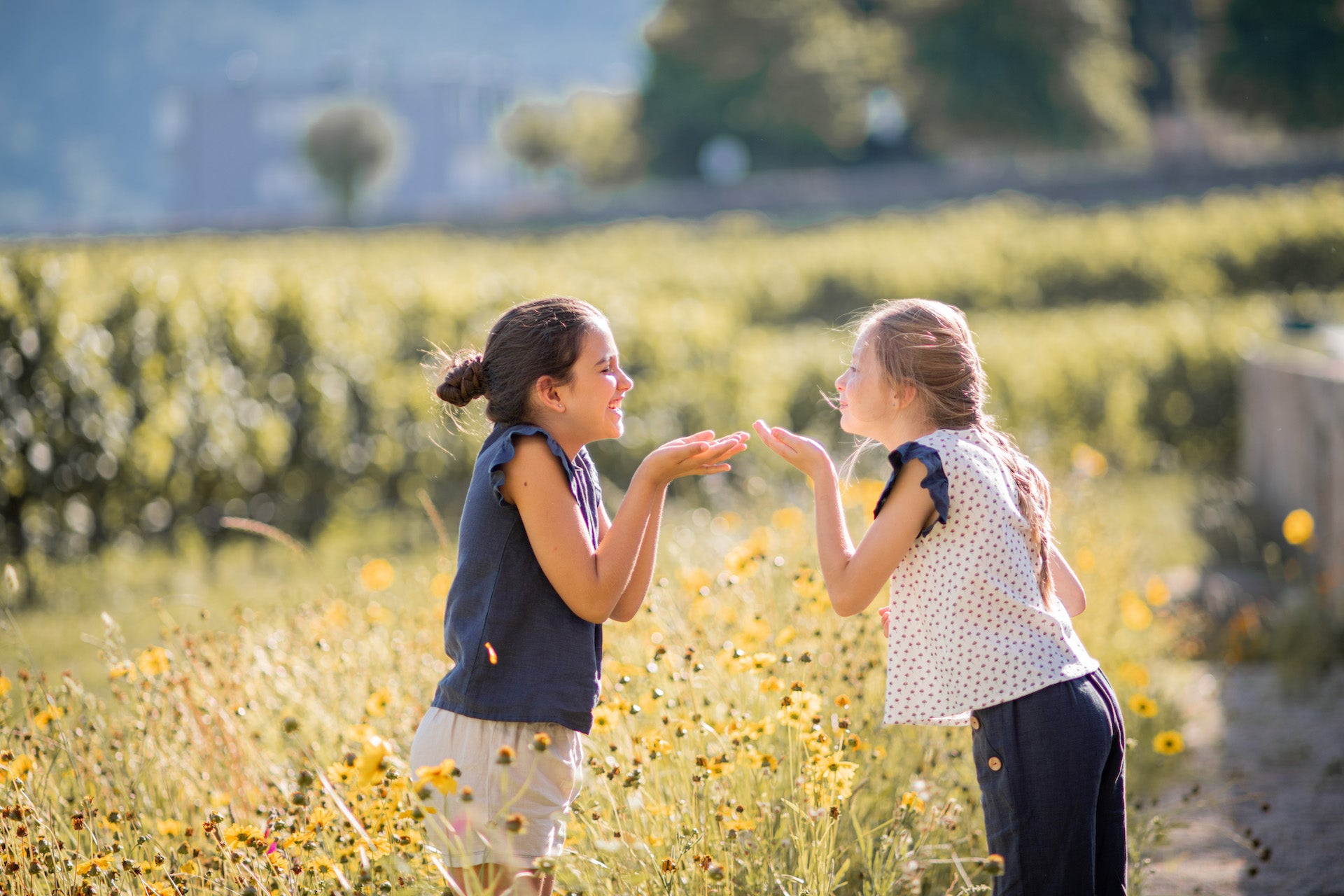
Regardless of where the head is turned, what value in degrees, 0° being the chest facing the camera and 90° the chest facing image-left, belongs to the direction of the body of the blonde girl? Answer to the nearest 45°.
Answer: approximately 90°

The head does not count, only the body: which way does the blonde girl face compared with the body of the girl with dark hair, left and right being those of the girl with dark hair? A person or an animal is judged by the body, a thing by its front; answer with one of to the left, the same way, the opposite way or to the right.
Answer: the opposite way

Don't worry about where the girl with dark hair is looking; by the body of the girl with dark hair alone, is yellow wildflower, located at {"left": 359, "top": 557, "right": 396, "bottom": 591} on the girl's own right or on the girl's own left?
on the girl's own left

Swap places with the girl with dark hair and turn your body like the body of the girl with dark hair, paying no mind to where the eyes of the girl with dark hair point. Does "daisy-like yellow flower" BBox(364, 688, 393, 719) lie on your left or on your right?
on your left

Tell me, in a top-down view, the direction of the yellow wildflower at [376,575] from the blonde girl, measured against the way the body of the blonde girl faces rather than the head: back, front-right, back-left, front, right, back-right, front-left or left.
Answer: front-right

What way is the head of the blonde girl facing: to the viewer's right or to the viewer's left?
to the viewer's left

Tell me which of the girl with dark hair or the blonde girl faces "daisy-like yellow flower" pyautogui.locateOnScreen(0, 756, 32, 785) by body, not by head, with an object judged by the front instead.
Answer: the blonde girl

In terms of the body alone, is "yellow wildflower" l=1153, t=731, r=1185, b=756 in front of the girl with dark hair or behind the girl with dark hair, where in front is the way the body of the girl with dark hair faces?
in front

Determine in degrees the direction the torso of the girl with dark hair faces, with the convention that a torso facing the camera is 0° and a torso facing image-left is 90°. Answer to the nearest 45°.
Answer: approximately 270°

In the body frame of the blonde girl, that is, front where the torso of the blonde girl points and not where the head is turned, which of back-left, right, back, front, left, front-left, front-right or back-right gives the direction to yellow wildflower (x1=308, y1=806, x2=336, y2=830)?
front

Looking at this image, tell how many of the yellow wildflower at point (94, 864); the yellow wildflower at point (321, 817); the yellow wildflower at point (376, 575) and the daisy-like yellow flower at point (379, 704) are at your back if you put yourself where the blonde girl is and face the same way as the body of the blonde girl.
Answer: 0
